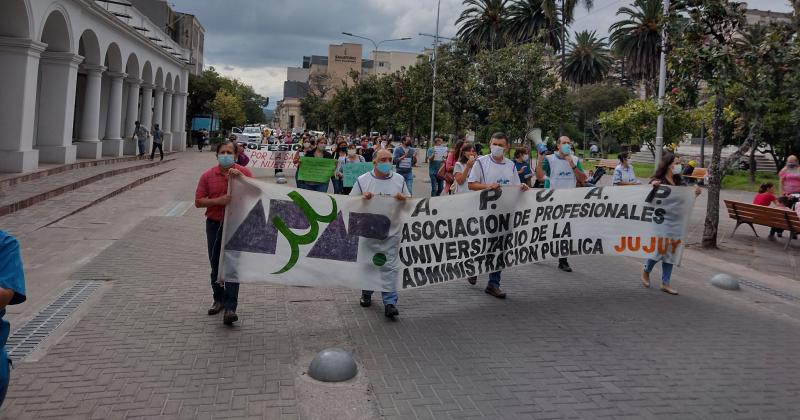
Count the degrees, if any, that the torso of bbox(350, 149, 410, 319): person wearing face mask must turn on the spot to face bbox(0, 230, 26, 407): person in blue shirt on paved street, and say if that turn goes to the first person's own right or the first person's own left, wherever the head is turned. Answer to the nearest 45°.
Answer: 0° — they already face them

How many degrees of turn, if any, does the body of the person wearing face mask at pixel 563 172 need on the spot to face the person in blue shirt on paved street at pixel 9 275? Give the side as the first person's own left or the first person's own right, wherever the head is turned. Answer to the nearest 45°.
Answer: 0° — they already face them

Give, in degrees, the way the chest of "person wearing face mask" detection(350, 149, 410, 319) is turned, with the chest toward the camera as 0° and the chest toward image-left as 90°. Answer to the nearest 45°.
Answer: approximately 0°

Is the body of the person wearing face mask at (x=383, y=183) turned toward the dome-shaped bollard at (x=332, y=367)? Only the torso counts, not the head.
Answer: yes

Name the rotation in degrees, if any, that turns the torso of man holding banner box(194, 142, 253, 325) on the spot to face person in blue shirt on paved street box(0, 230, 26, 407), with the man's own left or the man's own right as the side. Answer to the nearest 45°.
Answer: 0° — they already face them
